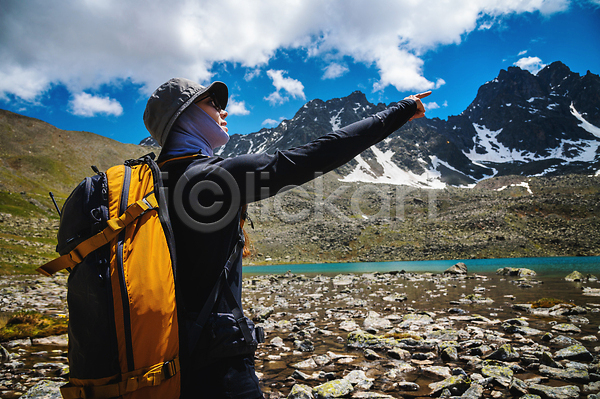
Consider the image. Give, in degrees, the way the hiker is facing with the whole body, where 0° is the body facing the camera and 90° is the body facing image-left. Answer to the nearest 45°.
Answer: approximately 270°
